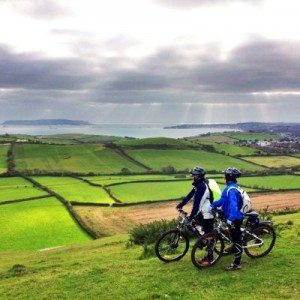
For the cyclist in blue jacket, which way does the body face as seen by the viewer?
to the viewer's left

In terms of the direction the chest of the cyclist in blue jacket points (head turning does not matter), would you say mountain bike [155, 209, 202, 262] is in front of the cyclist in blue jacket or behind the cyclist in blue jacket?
in front
